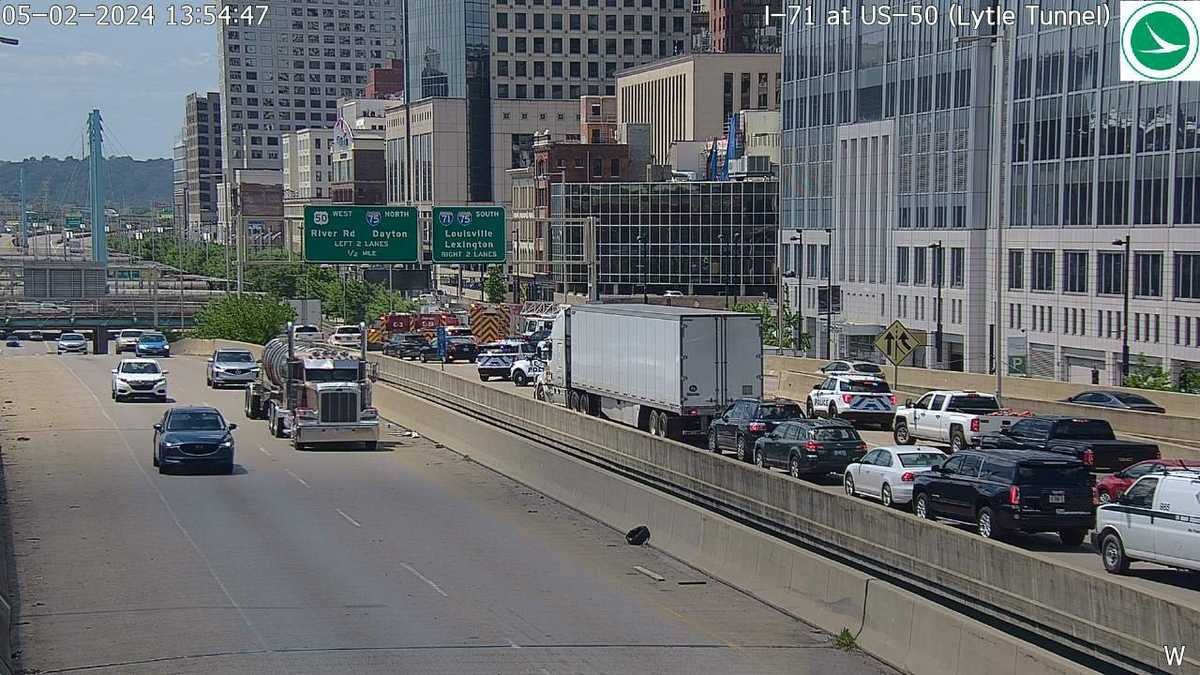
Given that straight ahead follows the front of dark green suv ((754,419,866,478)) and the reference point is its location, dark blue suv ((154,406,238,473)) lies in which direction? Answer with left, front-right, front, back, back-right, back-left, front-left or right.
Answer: front-left

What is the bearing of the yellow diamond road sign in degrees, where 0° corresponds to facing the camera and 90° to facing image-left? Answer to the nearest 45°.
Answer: approximately 0°

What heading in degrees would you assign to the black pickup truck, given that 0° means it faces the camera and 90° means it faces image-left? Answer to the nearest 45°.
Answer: approximately 135°

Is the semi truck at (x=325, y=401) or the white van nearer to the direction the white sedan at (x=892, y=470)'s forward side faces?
the semi truck

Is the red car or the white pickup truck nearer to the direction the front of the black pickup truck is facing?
the white pickup truck

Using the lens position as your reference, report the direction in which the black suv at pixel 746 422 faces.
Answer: facing away from the viewer and to the left of the viewer

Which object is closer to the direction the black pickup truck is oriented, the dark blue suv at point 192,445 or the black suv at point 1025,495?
the dark blue suv

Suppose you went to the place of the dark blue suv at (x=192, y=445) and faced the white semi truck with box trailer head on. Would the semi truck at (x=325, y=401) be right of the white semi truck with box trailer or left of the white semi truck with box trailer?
left

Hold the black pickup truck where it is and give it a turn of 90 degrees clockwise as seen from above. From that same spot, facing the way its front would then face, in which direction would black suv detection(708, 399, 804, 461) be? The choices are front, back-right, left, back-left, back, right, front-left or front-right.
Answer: back-left

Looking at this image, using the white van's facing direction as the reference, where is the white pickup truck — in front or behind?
in front

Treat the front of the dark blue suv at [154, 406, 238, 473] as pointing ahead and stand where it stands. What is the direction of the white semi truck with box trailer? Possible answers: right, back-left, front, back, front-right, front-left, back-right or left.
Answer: left

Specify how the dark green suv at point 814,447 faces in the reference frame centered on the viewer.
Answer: facing away from the viewer and to the left of the viewer

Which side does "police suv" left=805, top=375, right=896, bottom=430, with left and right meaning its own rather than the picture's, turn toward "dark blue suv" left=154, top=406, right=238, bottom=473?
left

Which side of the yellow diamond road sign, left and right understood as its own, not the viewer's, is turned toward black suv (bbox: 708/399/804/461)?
front
